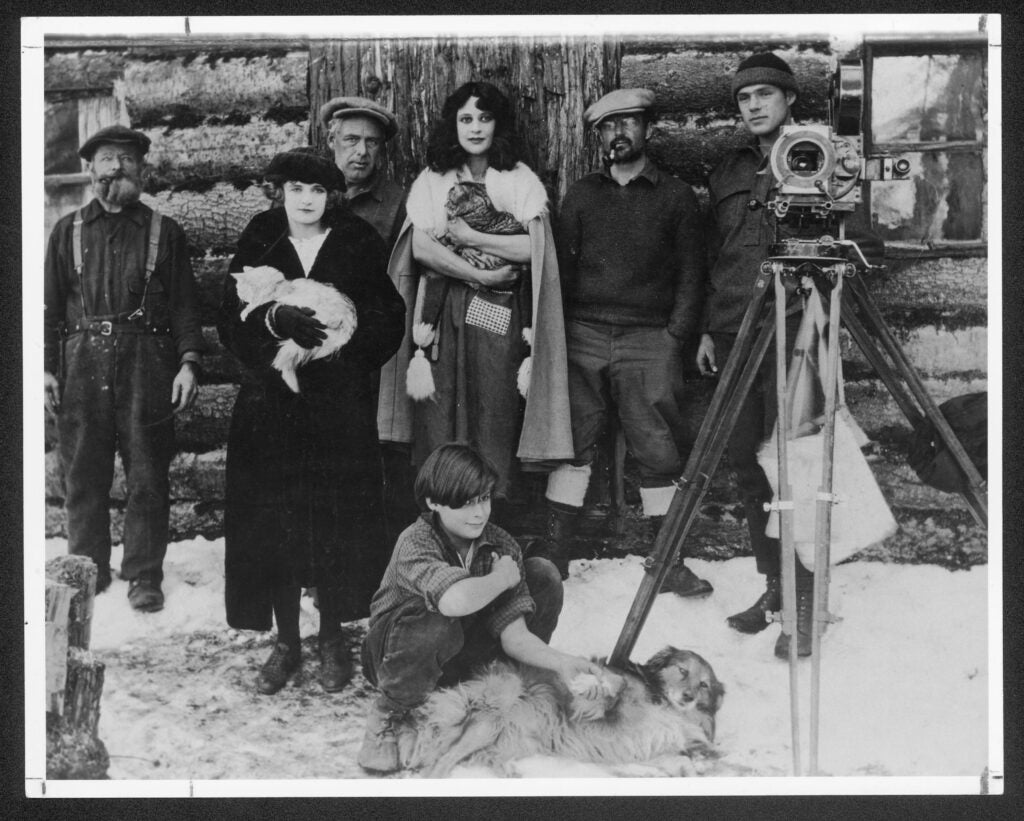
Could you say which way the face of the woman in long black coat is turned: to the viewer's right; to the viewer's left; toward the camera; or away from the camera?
toward the camera

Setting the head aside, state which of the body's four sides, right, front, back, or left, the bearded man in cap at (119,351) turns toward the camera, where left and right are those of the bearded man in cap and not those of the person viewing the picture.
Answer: front

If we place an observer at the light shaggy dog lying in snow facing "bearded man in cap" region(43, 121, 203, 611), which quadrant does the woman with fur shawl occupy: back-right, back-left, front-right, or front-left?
front-right

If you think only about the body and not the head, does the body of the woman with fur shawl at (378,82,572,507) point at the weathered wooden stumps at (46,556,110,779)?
no

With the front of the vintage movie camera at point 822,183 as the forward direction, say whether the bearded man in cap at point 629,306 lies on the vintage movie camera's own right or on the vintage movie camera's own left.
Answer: on the vintage movie camera's own right

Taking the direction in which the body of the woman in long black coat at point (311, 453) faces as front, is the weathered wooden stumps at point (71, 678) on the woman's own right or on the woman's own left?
on the woman's own right

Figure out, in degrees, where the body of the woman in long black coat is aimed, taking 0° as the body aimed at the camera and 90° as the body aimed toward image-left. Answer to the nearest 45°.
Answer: approximately 0°

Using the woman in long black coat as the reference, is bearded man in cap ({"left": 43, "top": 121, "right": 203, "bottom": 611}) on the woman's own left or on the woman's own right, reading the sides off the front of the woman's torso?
on the woman's own right

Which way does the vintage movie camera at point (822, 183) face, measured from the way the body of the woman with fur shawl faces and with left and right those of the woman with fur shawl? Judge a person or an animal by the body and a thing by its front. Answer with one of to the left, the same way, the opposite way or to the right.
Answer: the same way

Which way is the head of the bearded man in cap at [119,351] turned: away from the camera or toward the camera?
toward the camera

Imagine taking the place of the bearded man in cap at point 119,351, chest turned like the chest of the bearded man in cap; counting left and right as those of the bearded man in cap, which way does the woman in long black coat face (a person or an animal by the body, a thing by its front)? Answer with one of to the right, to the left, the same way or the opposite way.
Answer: the same way

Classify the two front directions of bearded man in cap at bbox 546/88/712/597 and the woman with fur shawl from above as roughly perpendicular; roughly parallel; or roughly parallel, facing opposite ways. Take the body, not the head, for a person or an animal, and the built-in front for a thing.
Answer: roughly parallel

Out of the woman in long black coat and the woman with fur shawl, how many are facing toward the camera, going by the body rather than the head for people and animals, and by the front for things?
2

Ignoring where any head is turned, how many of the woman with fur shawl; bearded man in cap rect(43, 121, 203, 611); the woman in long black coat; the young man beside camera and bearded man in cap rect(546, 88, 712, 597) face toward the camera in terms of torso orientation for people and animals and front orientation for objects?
5

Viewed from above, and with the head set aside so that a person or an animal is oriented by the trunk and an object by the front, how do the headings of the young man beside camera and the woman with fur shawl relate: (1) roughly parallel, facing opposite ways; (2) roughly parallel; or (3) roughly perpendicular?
roughly parallel

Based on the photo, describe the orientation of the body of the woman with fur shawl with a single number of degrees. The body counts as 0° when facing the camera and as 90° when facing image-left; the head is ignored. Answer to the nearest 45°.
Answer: approximately 0°
